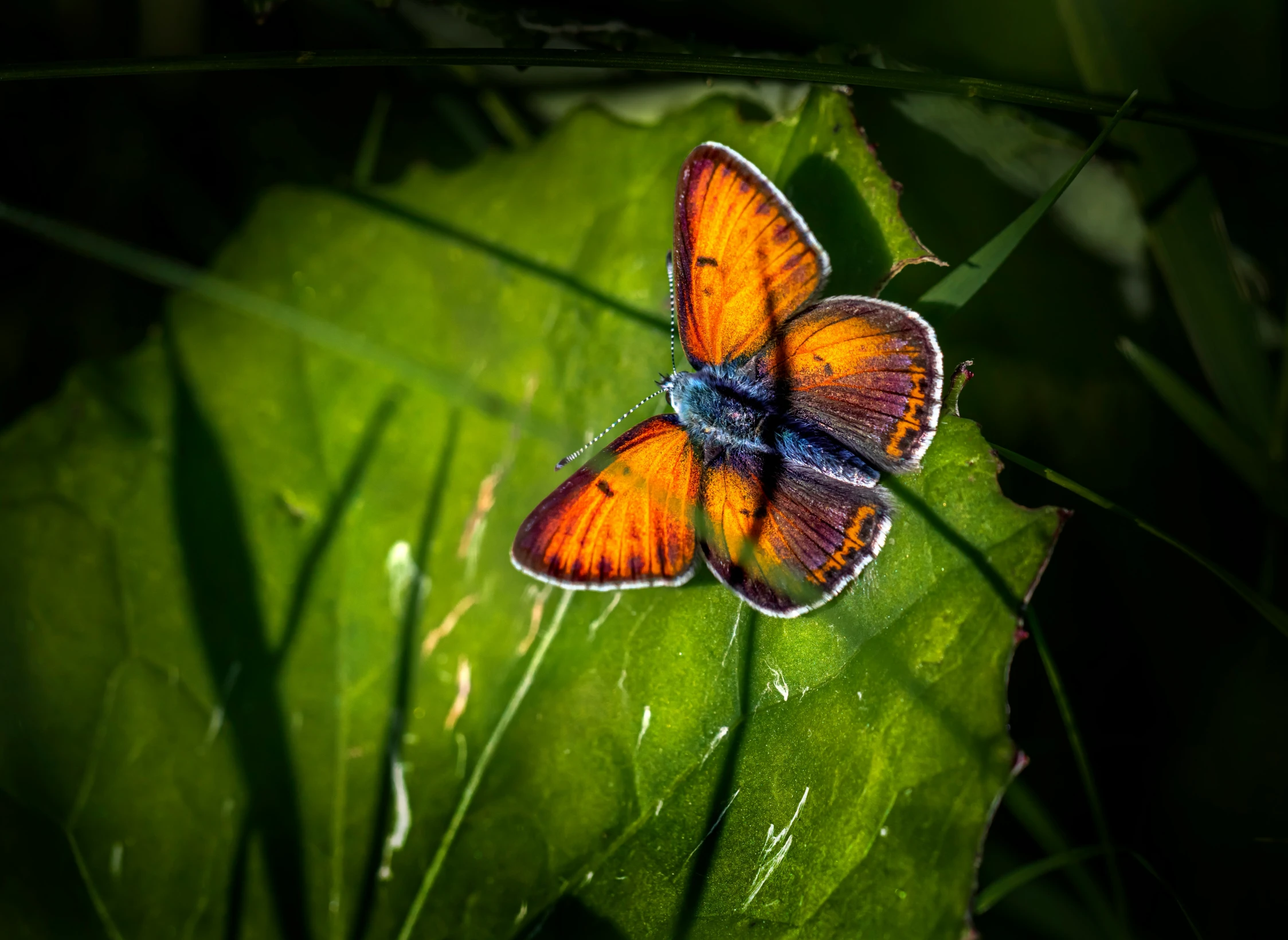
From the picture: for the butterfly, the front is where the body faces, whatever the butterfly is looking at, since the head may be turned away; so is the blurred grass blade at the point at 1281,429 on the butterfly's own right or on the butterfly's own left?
on the butterfly's own right

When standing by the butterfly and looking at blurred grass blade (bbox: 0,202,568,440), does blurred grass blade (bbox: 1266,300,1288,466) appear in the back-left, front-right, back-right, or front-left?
back-right

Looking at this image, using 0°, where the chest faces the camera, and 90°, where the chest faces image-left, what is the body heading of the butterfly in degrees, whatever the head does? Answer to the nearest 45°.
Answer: approximately 135°
